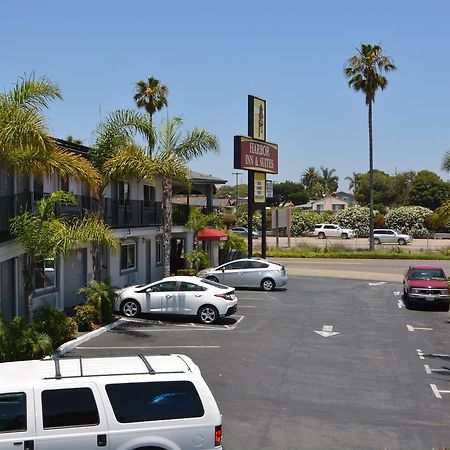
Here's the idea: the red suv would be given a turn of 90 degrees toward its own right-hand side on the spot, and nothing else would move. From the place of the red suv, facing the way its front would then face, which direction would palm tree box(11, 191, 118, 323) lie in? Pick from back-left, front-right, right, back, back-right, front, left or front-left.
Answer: front-left

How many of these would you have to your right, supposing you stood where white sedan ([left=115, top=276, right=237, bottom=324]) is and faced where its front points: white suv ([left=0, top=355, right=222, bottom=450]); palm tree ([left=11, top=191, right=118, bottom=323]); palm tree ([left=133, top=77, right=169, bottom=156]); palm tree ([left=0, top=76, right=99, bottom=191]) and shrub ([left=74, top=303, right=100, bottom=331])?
1

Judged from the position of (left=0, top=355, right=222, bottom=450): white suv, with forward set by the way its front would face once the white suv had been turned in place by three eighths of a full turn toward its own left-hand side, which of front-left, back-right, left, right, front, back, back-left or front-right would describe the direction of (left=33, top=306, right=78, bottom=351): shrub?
back-left

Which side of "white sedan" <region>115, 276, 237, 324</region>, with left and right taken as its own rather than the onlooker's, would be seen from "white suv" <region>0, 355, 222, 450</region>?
left

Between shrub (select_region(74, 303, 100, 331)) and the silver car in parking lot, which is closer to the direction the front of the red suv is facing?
the shrub

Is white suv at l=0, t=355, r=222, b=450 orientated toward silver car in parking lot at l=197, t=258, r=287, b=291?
no

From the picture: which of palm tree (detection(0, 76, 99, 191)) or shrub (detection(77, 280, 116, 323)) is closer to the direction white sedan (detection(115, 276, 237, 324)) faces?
the shrub

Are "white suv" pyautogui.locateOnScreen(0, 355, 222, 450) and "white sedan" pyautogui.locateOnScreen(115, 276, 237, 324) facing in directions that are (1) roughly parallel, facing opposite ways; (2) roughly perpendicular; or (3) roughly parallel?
roughly parallel

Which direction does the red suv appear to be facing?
toward the camera

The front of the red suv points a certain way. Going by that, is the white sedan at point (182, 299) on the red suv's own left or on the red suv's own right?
on the red suv's own right

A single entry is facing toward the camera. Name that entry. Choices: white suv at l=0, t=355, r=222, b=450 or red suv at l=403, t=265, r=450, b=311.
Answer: the red suv

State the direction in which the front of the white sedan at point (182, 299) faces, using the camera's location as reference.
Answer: facing to the left of the viewer

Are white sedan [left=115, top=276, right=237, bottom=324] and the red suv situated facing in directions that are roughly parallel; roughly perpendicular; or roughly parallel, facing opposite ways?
roughly perpendicular

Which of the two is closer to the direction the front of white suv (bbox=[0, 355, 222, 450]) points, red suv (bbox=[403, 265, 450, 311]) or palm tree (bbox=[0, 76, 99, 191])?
the palm tree

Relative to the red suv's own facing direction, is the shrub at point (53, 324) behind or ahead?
ahead

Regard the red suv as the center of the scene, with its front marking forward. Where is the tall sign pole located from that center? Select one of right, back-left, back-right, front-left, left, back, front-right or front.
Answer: back-right

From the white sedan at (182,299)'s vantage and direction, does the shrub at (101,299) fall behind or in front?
in front
